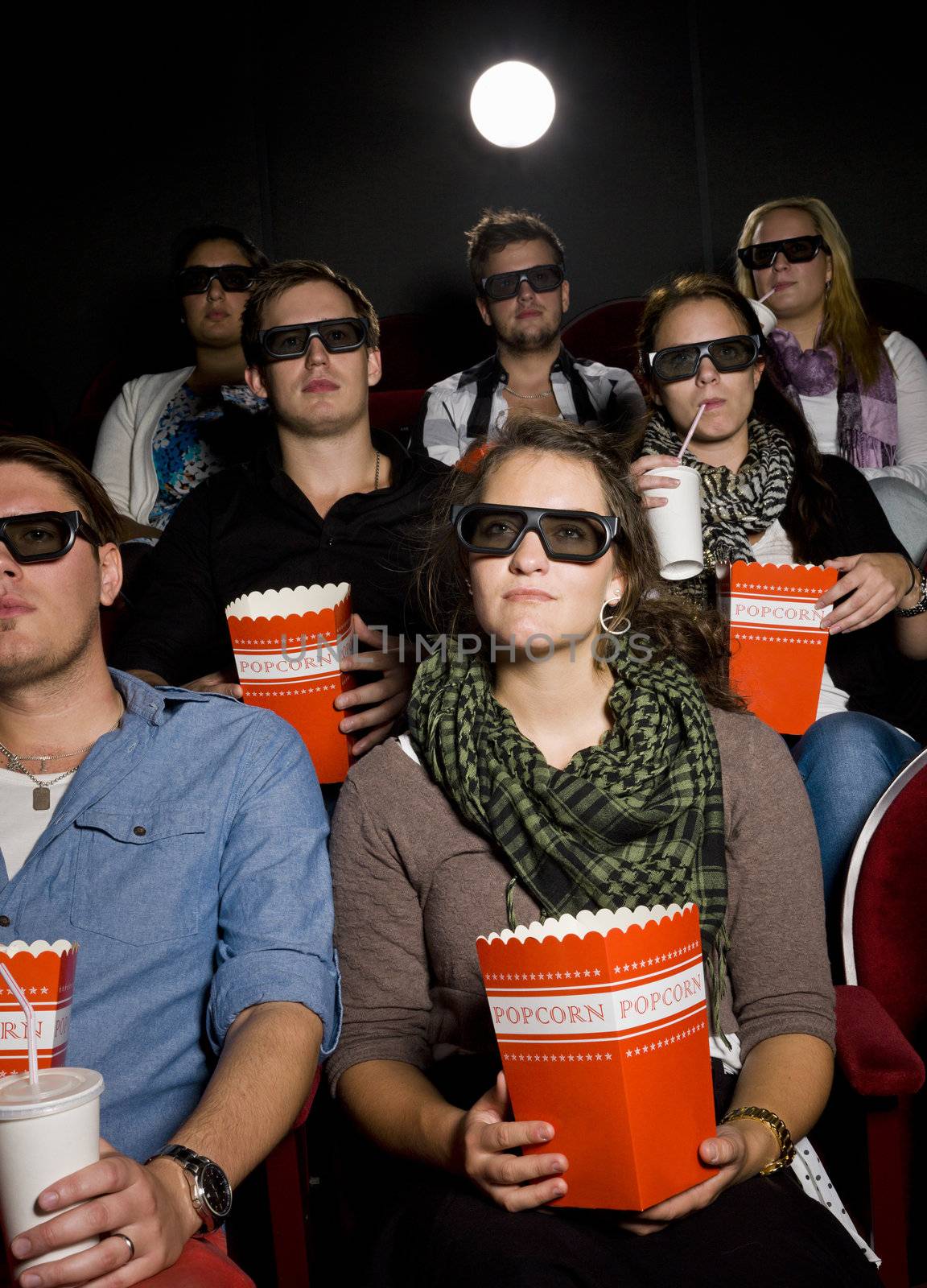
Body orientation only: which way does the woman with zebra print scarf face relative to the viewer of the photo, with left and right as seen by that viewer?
facing the viewer and to the left of the viewer

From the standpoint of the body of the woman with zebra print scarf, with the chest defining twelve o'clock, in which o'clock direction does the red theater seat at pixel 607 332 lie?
The red theater seat is roughly at 4 o'clock from the woman with zebra print scarf.

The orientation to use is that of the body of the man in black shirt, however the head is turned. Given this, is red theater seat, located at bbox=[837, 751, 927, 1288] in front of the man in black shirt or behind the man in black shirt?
in front

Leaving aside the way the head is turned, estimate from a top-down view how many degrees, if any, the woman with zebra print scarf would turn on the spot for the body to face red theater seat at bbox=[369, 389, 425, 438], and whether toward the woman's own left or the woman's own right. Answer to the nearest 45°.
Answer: approximately 90° to the woman's own right

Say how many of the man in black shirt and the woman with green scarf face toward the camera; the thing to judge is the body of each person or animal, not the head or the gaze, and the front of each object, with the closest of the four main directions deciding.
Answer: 2

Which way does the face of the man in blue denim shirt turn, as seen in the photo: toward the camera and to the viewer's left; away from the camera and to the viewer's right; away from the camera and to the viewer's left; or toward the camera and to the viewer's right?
toward the camera and to the viewer's left

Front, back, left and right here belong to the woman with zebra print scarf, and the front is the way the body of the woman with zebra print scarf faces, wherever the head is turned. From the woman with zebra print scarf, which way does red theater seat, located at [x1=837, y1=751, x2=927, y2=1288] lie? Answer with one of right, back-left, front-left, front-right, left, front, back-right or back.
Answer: front-left
